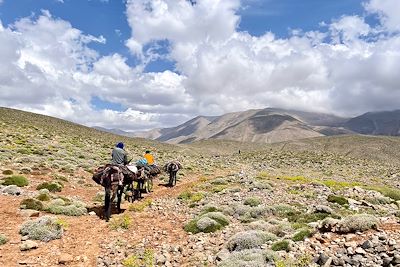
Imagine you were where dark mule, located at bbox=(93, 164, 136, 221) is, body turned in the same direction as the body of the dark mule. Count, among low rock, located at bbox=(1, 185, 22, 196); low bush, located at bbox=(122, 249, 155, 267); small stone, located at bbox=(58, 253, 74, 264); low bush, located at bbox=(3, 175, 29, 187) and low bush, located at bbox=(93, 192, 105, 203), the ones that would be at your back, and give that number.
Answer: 2

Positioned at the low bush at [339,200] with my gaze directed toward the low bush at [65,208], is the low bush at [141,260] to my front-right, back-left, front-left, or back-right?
front-left

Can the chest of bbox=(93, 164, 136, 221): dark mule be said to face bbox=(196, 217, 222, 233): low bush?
no

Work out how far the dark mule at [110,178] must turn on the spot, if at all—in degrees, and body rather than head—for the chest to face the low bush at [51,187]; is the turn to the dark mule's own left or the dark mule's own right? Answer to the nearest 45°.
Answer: approximately 45° to the dark mule's own left

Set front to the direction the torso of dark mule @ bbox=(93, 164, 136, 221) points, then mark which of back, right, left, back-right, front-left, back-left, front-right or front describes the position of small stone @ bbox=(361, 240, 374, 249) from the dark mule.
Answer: back-right

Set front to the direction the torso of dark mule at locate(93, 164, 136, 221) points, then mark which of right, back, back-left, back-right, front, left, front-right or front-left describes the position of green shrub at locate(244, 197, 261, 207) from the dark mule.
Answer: right

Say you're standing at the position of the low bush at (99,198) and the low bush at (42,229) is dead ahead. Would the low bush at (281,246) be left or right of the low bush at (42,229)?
left

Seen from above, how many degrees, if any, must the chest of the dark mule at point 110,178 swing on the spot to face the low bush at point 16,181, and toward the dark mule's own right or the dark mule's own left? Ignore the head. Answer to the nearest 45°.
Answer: approximately 45° to the dark mule's own left

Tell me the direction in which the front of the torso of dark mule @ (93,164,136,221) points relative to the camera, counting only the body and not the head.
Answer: away from the camera

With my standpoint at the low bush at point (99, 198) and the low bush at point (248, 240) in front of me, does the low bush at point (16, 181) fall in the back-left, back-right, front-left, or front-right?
back-right

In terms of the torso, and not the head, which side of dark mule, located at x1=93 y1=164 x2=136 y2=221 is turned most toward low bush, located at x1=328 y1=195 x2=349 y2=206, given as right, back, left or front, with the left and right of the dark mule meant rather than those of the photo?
right

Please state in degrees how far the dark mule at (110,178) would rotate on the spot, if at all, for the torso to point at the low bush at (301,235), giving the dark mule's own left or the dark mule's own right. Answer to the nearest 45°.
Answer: approximately 135° to the dark mule's own right

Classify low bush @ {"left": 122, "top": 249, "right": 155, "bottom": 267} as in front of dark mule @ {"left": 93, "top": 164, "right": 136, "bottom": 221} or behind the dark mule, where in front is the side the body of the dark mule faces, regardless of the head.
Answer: behind

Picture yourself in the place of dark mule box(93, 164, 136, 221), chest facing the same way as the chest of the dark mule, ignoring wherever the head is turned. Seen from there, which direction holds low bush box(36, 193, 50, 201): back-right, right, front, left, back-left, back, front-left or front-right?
front-left

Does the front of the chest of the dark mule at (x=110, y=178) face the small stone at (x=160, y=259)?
no

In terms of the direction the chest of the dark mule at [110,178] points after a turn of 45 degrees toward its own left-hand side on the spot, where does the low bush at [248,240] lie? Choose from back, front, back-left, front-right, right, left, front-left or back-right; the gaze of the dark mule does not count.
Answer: back

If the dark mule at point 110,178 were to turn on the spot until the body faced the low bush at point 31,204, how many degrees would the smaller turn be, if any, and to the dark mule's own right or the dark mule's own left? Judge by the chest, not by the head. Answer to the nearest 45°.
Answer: approximately 90° to the dark mule's own left

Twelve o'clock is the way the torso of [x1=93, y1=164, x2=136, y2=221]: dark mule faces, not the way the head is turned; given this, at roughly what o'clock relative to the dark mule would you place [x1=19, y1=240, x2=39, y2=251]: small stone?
The small stone is roughly at 7 o'clock from the dark mule.

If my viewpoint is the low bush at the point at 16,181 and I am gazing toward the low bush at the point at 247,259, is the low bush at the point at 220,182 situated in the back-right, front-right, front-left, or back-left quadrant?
front-left
